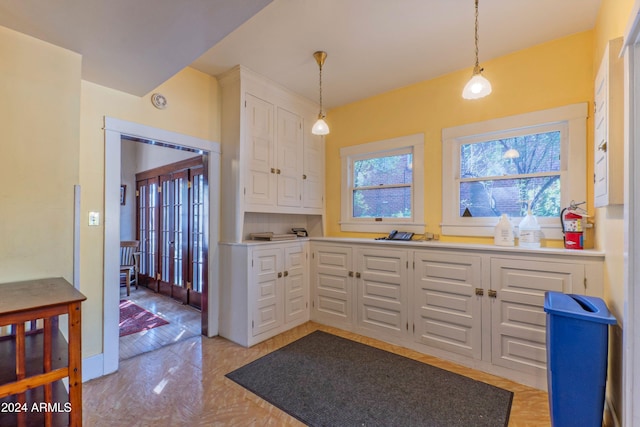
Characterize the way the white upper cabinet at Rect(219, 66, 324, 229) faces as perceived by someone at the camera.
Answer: facing the viewer and to the right of the viewer

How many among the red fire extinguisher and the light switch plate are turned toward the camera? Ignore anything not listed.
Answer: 2

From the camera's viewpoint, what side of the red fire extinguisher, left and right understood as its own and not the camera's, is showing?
front

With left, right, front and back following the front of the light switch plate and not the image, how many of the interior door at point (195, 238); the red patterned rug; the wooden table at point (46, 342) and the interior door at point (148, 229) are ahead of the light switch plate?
1

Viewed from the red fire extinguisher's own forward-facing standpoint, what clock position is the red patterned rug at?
The red patterned rug is roughly at 2 o'clock from the red fire extinguisher.

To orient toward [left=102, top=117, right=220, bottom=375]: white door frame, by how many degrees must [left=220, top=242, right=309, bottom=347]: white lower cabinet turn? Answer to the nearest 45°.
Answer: approximately 135° to its right

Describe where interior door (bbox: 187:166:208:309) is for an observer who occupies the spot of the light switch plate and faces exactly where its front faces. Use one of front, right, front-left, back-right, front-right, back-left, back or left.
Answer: back-left

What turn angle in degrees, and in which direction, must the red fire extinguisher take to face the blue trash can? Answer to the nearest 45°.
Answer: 0° — it already faces it

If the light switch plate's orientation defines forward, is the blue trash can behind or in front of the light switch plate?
in front

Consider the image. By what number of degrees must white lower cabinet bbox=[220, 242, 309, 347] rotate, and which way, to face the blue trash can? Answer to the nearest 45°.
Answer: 0° — it already faces it

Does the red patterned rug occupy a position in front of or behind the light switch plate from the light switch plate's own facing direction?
behind

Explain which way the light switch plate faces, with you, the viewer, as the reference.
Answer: facing the viewer

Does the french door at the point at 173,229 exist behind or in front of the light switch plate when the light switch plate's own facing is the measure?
behind
